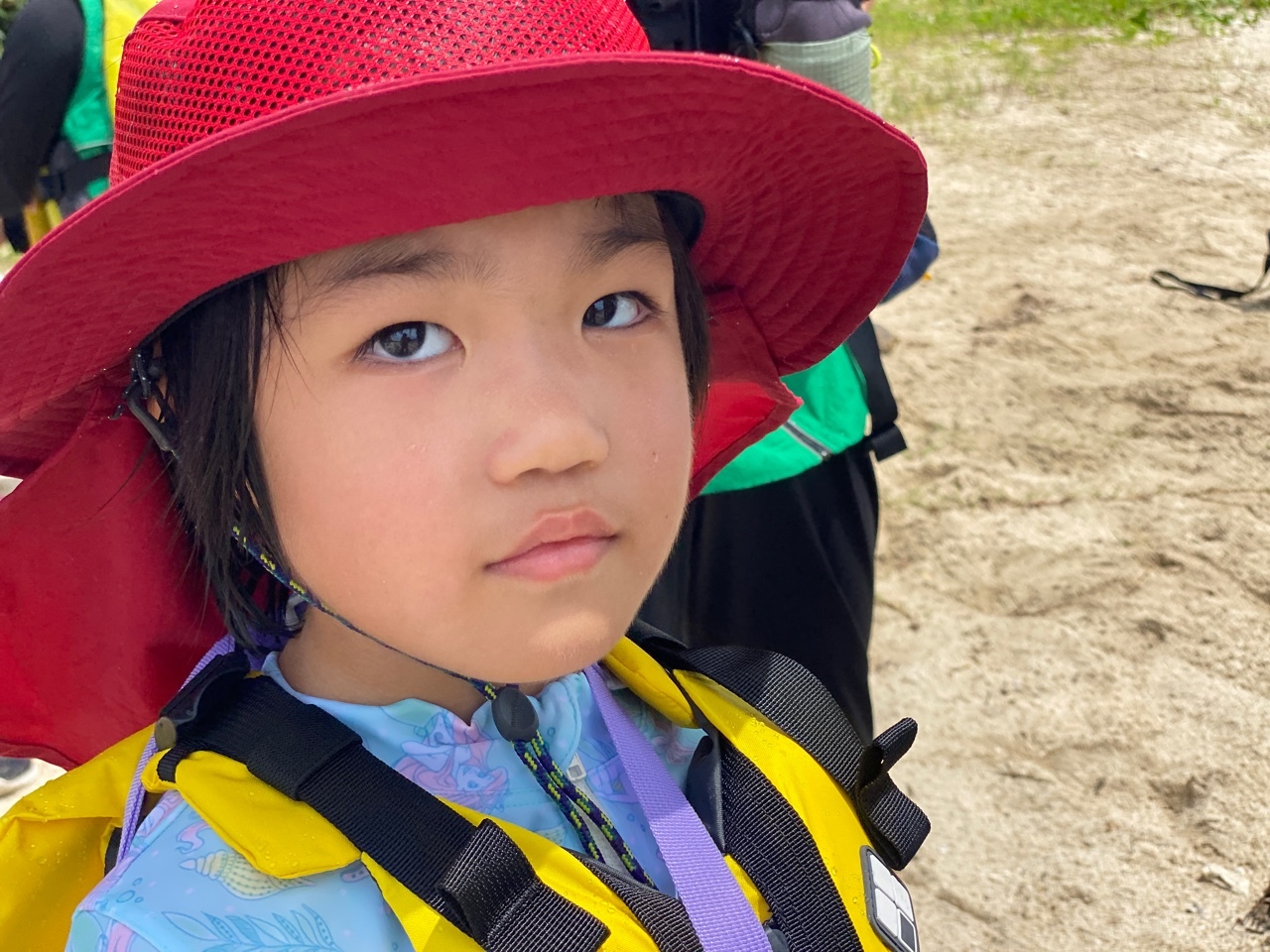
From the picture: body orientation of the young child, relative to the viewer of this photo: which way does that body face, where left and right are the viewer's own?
facing the viewer and to the right of the viewer

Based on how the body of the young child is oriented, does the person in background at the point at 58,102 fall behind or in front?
behind

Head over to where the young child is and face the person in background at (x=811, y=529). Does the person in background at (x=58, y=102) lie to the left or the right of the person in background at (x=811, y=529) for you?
left

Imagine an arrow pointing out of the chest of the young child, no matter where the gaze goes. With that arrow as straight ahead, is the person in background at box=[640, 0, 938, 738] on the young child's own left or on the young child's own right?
on the young child's own left
